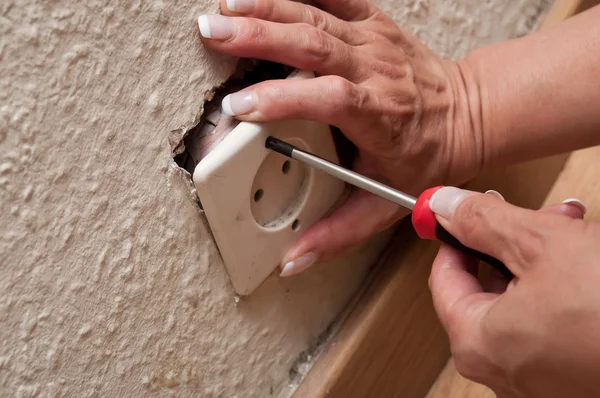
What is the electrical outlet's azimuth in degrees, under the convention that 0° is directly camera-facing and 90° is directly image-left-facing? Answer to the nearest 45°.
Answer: approximately 315°
